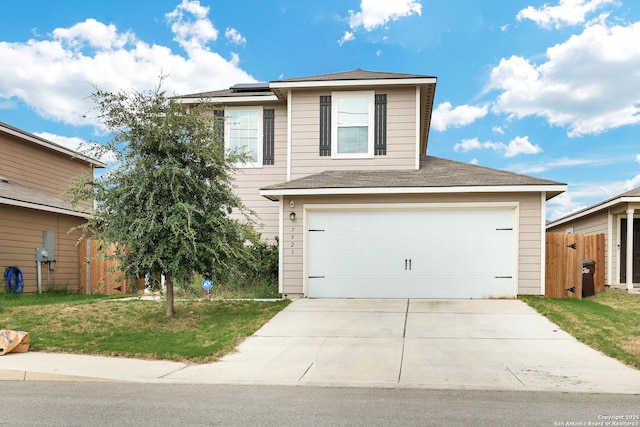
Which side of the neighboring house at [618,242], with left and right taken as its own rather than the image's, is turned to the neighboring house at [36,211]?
right

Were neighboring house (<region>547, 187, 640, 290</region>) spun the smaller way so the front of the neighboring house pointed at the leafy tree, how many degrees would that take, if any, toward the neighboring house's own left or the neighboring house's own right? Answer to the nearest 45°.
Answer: approximately 45° to the neighboring house's own right

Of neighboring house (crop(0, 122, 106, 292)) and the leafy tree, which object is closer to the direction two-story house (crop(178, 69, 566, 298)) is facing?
the leafy tree

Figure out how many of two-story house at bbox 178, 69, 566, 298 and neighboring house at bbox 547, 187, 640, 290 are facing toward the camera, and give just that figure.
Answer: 2

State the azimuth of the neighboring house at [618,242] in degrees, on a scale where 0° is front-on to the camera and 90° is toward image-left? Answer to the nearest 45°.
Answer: approximately 0°

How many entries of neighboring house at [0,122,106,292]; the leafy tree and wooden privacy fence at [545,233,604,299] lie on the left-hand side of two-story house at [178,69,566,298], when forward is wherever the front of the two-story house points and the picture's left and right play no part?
1

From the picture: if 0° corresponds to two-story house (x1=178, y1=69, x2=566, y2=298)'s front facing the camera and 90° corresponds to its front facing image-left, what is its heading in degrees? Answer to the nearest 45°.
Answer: approximately 0°

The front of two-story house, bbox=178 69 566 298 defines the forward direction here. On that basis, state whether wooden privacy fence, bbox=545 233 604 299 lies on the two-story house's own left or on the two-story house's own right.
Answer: on the two-story house's own left
